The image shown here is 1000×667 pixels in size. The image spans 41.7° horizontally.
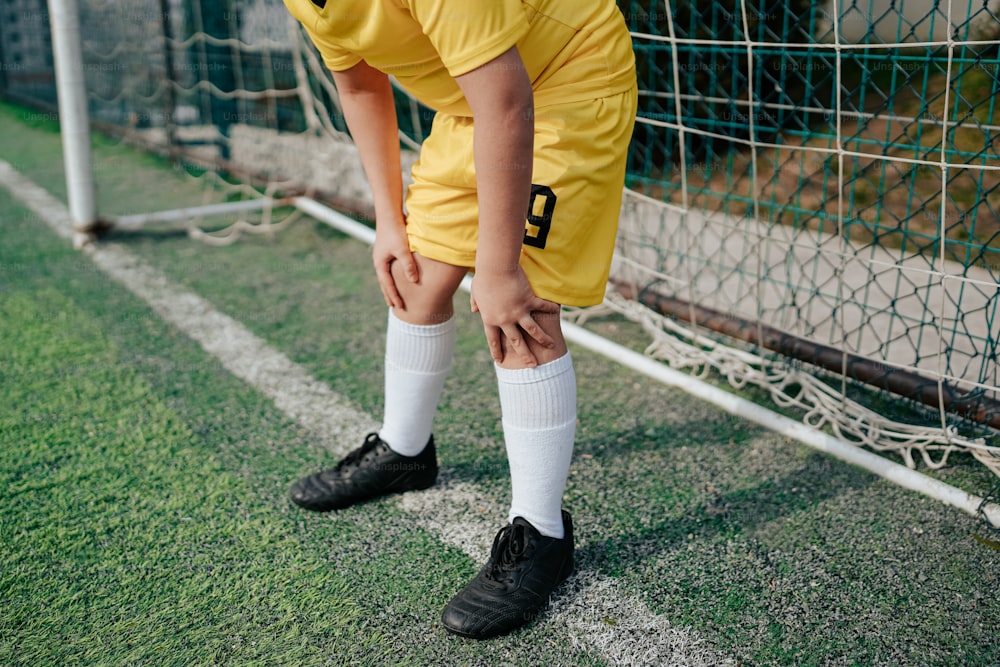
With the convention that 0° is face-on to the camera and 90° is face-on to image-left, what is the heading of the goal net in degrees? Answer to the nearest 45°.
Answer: approximately 45°

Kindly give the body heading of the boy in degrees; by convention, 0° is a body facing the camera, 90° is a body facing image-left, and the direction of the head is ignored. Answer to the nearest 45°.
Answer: approximately 45°

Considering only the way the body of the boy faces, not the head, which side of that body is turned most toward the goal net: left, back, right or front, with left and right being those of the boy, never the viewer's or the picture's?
back
